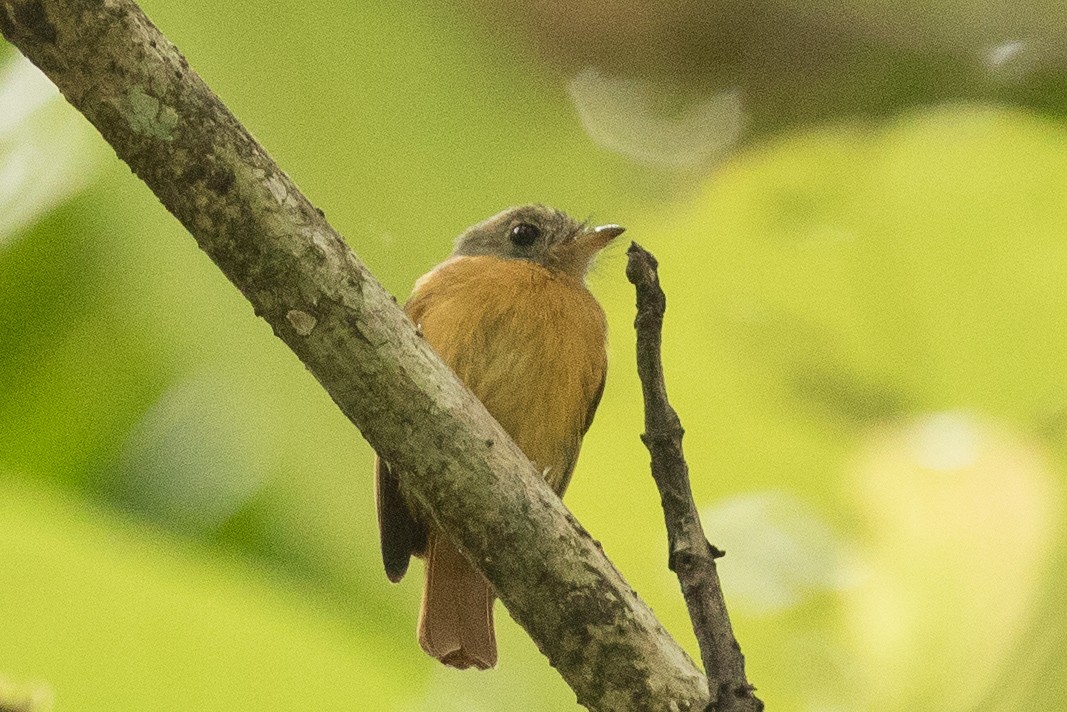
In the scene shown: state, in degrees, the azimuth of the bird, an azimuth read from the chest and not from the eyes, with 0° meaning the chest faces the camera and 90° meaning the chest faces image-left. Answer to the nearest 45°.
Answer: approximately 315°

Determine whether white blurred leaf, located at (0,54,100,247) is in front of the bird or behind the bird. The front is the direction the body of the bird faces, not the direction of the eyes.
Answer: behind

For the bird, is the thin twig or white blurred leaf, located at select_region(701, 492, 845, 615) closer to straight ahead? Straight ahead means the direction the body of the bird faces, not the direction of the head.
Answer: the thin twig

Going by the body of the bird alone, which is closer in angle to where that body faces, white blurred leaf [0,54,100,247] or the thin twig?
the thin twig

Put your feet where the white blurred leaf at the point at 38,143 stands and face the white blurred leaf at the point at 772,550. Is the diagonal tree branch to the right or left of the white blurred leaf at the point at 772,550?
right
